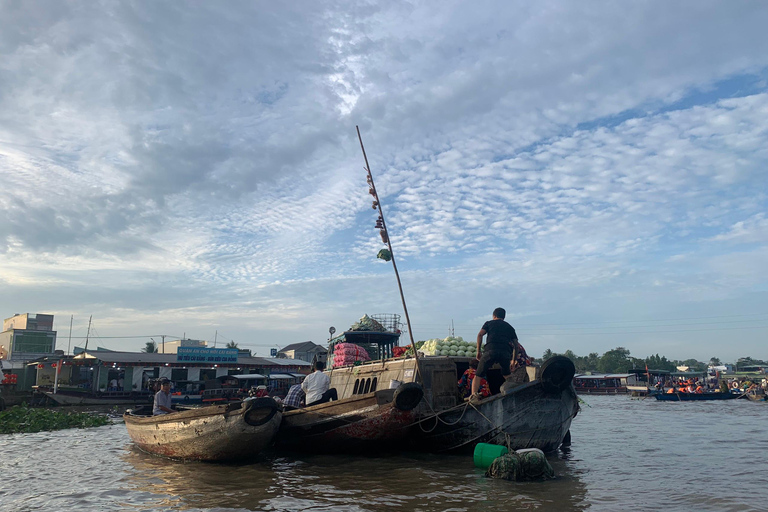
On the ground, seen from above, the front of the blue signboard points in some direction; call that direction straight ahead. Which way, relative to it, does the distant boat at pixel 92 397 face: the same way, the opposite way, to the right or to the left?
to the right

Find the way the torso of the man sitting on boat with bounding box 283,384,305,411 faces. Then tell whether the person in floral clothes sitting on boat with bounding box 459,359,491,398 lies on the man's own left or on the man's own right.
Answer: on the man's own right

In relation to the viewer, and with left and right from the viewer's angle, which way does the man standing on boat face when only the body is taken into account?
facing away from the viewer

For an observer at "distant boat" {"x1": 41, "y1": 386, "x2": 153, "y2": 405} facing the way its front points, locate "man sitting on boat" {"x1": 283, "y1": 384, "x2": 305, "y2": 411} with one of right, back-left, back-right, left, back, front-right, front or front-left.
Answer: left

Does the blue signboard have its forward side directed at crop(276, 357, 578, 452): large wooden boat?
yes

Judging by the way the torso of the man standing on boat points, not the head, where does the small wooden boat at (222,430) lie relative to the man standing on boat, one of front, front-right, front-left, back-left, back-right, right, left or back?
left

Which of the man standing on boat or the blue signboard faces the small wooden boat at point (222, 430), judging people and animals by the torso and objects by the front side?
the blue signboard

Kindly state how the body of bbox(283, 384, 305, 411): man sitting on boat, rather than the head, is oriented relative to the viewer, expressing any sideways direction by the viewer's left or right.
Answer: facing away from the viewer and to the right of the viewer

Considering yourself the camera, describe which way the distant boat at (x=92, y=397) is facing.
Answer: facing to the left of the viewer

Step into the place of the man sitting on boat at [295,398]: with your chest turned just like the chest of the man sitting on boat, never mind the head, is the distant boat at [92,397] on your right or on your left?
on your left
